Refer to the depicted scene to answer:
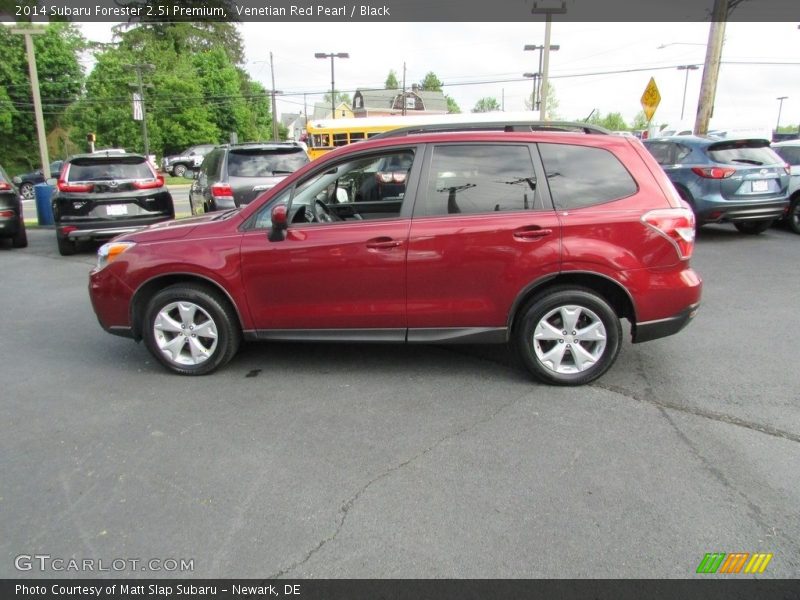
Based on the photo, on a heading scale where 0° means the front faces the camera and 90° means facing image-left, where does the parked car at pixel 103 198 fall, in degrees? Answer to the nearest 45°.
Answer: approximately 180°

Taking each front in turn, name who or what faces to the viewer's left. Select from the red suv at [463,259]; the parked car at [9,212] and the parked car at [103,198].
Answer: the red suv

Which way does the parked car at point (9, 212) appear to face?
away from the camera

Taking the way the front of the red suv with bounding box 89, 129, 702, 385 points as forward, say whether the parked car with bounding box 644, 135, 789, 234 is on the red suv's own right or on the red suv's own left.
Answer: on the red suv's own right

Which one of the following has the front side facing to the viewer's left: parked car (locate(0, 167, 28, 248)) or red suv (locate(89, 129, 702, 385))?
the red suv

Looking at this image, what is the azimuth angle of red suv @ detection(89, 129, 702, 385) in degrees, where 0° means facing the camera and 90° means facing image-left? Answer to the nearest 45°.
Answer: approximately 90°

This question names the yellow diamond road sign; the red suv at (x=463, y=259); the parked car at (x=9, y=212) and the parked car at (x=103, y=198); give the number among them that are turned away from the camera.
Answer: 2

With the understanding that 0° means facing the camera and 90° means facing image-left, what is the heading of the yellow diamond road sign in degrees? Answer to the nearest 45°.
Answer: approximately 45°

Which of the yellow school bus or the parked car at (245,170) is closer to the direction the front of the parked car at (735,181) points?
the yellow school bus

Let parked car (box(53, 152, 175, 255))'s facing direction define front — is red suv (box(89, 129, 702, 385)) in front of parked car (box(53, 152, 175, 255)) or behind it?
behind

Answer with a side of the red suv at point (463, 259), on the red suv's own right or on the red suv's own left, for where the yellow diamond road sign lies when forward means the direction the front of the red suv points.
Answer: on the red suv's own right
